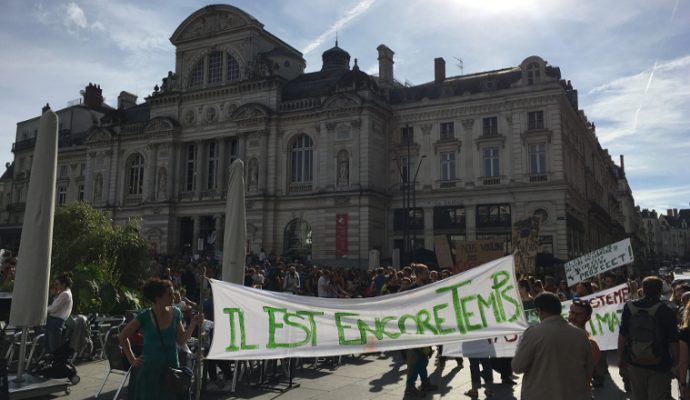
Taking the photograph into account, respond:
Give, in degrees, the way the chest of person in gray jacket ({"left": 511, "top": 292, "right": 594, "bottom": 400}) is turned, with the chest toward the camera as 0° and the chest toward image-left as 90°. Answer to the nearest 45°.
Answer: approximately 180°

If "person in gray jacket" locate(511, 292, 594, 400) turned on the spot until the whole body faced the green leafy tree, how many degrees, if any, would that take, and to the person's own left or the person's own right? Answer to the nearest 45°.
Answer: approximately 45° to the person's own left

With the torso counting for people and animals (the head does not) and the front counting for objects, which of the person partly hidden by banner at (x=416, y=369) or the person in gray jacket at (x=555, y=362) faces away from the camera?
the person in gray jacket at (x=555, y=362)

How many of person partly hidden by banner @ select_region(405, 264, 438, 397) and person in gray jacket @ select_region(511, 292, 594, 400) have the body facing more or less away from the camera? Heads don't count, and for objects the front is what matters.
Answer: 1

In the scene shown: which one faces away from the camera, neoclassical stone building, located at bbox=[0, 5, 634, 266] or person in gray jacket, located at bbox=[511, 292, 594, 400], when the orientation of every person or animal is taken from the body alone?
the person in gray jacket

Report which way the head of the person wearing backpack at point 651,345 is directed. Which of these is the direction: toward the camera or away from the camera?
away from the camera

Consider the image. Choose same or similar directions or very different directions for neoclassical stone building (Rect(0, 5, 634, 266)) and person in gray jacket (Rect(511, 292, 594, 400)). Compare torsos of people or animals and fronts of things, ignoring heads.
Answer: very different directions
